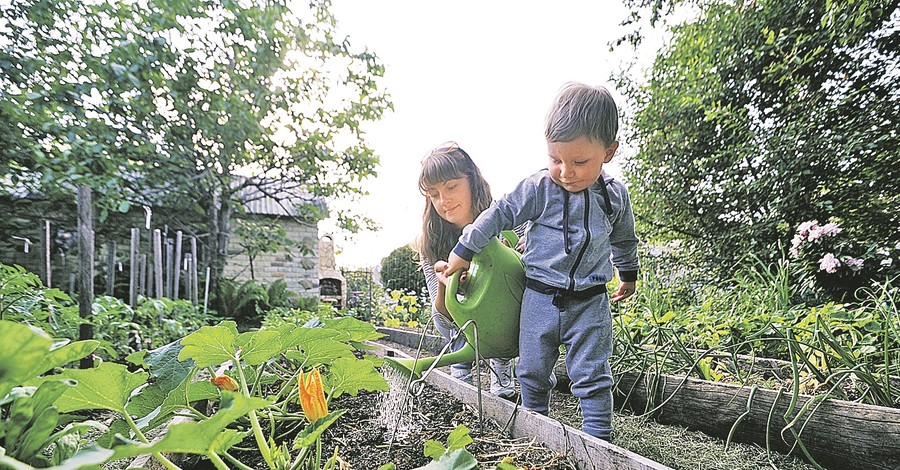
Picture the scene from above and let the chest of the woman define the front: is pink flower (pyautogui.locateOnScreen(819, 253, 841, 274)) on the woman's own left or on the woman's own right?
on the woman's own left

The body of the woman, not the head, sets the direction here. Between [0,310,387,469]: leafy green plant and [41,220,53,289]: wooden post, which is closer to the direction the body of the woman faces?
the leafy green plant

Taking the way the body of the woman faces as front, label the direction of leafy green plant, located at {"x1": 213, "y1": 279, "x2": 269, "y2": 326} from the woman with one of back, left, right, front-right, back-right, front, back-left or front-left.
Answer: back-right

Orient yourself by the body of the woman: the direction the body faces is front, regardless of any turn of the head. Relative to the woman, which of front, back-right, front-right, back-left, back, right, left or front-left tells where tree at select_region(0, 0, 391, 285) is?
back-right

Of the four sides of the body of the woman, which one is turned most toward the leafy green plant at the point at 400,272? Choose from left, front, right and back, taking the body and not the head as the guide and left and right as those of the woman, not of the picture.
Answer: back

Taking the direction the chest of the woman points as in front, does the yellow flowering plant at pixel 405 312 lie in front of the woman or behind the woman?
behind

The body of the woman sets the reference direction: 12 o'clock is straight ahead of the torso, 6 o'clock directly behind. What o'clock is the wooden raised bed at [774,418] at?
The wooden raised bed is roughly at 10 o'clock from the woman.

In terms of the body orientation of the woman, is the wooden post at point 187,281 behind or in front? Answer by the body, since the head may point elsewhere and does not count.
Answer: behind

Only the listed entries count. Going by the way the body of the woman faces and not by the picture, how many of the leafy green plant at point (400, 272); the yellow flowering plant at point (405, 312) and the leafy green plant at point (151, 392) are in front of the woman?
1

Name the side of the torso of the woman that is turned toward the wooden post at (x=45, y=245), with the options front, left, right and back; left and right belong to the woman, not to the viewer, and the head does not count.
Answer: right

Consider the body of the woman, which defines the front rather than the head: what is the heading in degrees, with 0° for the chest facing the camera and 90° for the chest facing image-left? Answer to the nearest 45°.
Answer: approximately 0°

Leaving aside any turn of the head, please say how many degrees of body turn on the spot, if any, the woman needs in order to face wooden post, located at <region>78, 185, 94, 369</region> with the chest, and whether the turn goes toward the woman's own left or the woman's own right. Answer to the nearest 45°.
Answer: approximately 90° to the woman's own right
